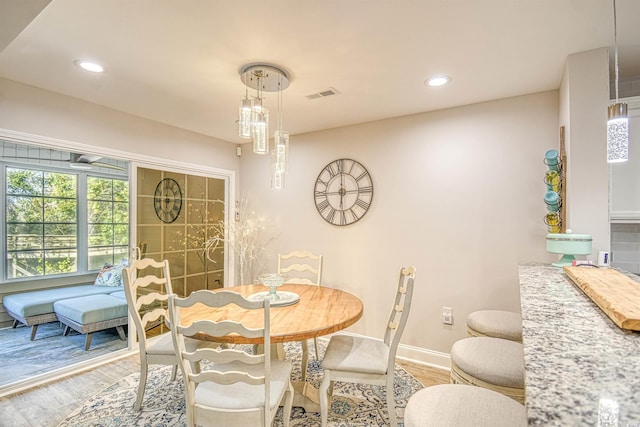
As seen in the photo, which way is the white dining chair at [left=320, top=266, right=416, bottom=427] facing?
to the viewer's left

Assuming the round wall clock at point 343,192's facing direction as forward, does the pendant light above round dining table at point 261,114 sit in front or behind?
in front

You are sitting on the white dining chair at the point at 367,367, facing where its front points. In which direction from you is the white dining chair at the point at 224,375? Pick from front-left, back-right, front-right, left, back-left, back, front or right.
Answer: front-left

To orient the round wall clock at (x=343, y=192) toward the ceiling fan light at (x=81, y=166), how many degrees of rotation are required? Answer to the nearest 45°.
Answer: approximately 45° to its right

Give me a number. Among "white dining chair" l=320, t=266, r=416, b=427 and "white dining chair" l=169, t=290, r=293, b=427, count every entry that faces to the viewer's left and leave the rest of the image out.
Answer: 1

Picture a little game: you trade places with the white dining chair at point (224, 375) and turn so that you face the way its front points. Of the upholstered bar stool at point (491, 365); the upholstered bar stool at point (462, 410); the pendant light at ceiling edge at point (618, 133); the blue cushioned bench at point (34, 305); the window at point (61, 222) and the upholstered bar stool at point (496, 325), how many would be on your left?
2

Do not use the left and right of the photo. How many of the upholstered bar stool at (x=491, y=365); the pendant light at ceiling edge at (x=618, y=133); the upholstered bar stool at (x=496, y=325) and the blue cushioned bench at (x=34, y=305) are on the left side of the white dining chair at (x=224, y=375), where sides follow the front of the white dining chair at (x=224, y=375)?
1

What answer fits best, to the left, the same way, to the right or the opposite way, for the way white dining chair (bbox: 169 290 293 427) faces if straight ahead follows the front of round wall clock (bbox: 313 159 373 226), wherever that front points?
the opposite way

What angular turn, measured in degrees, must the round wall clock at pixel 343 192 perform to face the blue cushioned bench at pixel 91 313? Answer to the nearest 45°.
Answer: approximately 45° to its right

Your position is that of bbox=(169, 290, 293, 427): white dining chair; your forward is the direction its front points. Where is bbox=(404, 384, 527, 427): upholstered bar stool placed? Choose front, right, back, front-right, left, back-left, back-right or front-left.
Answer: right

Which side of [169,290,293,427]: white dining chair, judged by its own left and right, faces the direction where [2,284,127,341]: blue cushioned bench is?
left

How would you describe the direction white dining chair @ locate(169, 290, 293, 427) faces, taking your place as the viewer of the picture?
facing away from the viewer and to the right of the viewer
